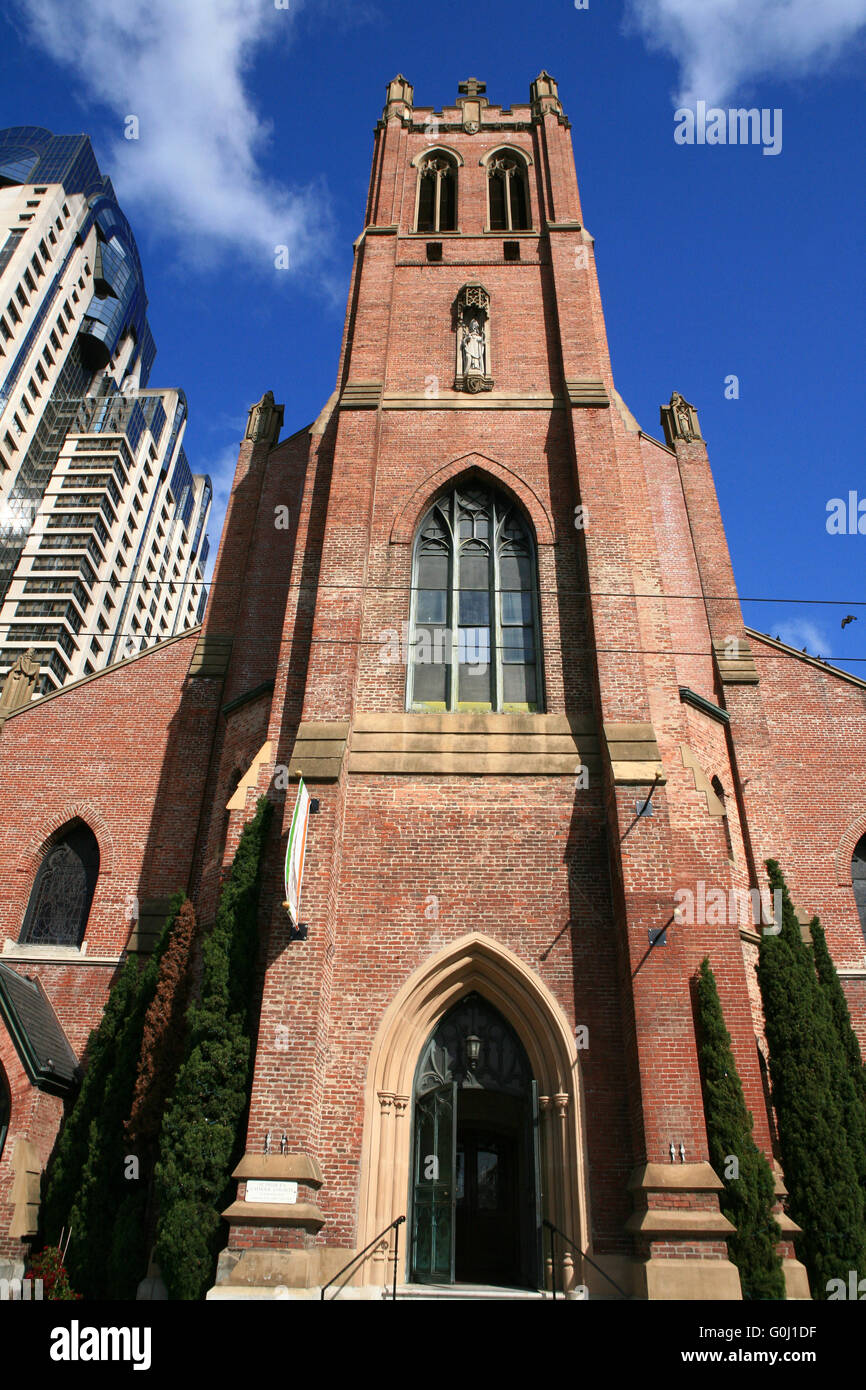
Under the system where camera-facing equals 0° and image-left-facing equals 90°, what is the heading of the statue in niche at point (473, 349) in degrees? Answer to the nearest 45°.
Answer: approximately 0°

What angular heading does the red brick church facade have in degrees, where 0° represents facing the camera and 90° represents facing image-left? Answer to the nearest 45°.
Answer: approximately 0°
